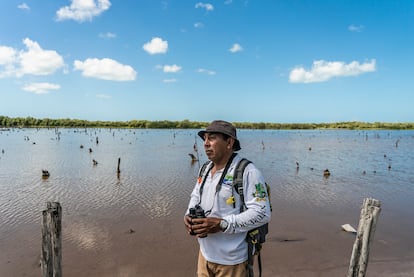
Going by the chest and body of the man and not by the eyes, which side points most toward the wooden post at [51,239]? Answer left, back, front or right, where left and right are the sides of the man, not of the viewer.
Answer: right

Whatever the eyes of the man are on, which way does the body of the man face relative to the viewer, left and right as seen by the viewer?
facing the viewer and to the left of the viewer
